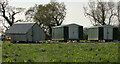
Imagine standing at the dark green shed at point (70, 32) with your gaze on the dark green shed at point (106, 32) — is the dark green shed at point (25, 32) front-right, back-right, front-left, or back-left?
back-right

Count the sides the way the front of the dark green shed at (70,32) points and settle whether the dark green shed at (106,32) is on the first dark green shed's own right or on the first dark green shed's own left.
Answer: on the first dark green shed's own left

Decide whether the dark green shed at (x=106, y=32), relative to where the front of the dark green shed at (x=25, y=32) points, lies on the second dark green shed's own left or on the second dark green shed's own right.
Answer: on the second dark green shed's own left

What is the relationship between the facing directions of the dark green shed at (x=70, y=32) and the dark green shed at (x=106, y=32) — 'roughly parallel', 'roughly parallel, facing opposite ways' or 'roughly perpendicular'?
roughly parallel

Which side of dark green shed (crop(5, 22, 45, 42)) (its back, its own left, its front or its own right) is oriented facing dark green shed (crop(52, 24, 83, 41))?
left

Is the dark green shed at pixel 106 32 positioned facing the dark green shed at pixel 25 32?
no

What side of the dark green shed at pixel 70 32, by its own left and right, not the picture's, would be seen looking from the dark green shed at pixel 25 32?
right

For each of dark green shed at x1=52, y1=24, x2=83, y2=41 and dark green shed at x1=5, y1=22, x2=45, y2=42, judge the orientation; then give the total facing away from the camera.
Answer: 0

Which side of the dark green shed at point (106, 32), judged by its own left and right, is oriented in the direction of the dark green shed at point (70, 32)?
right

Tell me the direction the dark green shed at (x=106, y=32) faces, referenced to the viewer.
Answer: facing the viewer and to the right of the viewer
